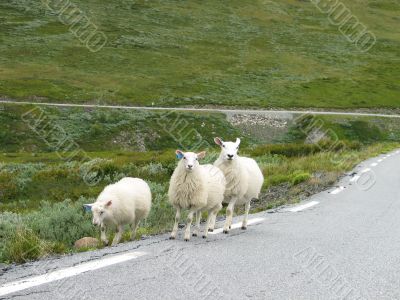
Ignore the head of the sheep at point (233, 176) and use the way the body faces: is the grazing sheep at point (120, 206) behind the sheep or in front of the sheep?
in front

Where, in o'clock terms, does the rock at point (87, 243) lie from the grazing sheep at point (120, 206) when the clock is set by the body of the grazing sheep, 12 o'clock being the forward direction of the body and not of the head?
The rock is roughly at 12 o'clock from the grazing sheep.

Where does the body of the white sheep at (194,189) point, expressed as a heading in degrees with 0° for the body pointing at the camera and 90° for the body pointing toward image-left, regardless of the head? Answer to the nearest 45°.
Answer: approximately 45°

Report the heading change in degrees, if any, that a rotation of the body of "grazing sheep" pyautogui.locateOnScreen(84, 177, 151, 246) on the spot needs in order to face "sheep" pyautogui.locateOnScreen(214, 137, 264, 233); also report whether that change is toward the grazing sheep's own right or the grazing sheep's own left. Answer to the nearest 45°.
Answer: approximately 135° to the grazing sheep's own left

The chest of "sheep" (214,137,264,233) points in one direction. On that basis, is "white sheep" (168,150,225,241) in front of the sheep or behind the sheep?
in front

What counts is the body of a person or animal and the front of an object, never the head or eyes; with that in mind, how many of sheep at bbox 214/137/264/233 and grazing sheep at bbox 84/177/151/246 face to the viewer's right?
0

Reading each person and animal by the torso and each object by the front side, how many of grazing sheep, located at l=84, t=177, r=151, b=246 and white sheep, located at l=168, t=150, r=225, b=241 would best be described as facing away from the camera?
0

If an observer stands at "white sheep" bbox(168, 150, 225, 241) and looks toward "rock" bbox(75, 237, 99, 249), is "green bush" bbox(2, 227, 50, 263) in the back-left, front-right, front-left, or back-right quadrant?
front-left

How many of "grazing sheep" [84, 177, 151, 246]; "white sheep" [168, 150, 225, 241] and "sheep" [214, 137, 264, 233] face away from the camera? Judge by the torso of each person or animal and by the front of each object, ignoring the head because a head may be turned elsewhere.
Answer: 0

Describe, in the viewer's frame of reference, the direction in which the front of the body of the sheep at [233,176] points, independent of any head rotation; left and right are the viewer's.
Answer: facing the viewer and to the left of the viewer

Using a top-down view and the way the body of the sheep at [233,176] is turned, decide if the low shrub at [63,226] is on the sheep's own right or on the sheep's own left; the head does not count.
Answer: on the sheep's own right

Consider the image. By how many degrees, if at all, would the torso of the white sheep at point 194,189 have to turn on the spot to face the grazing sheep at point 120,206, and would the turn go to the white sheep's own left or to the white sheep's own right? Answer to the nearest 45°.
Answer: approximately 90° to the white sheep's own right

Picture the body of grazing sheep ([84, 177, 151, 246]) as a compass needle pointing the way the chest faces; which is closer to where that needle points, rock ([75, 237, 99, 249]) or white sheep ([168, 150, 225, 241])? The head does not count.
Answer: the rock

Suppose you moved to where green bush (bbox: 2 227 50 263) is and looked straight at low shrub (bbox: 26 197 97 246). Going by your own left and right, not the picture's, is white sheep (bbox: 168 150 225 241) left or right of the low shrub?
right
